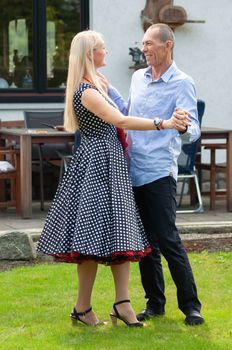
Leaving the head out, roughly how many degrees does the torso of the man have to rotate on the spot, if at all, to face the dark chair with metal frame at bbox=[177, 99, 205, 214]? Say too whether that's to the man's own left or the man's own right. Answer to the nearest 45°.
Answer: approximately 135° to the man's own right

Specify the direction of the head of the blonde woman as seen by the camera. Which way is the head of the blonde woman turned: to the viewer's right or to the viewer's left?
to the viewer's right

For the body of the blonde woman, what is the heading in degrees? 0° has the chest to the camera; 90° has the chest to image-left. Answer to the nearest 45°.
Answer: approximately 270°

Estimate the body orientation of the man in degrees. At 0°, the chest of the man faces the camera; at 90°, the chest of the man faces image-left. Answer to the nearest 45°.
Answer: approximately 45°

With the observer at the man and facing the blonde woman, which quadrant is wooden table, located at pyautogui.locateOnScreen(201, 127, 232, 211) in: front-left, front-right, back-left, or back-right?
back-right

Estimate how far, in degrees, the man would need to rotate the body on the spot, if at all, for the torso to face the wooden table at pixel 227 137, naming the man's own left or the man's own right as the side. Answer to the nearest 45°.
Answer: approximately 135° to the man's own right

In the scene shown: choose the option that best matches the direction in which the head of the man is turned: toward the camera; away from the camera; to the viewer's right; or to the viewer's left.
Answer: to the viewer's left

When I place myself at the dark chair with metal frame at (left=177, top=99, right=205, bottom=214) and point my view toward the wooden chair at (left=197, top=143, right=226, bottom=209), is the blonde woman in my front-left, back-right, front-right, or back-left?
back-right

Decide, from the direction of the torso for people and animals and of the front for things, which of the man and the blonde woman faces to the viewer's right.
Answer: the blonde woman
